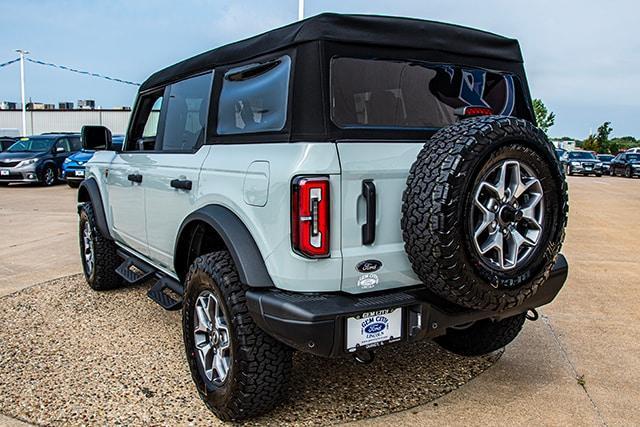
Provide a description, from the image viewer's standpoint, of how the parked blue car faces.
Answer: facing the viewer and to the left of the viewer

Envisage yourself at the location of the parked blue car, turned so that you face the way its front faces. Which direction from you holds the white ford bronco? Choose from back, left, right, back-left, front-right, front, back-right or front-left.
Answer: front-left

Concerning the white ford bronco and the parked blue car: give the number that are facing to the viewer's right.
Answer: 0

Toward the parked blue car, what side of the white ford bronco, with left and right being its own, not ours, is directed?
front

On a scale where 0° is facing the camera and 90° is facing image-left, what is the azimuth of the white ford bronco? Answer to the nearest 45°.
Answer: approximately 135°
